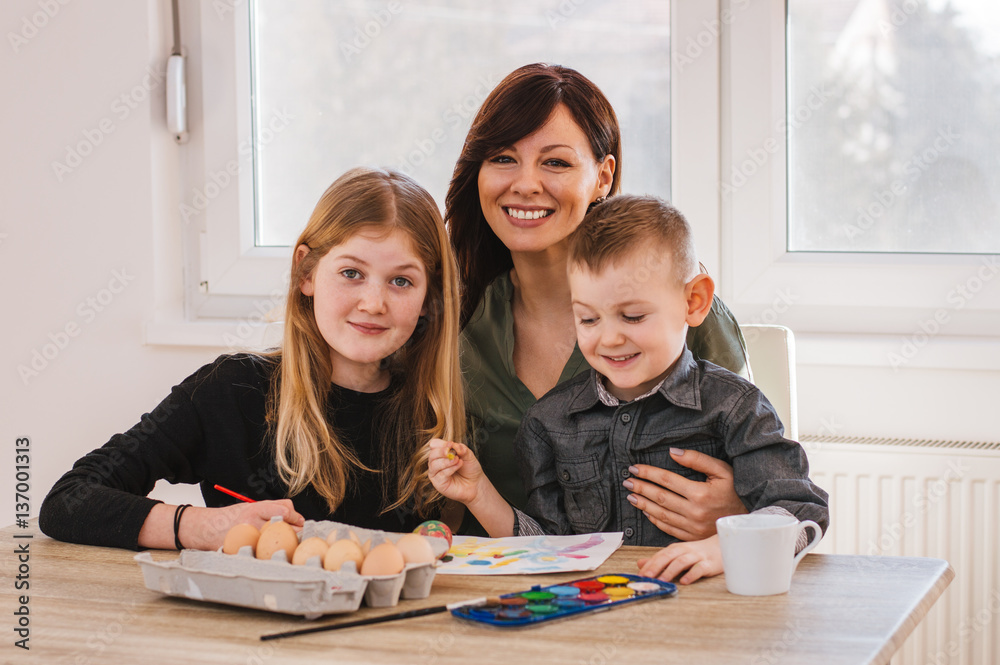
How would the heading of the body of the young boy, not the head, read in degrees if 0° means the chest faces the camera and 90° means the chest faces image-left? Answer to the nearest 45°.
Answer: approximately 45°

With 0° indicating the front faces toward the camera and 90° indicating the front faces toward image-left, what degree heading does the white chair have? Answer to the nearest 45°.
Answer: approximately 45°

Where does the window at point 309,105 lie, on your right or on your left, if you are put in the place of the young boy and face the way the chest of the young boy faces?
on your right

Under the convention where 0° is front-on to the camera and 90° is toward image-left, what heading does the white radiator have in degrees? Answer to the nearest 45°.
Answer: approximately 0°
